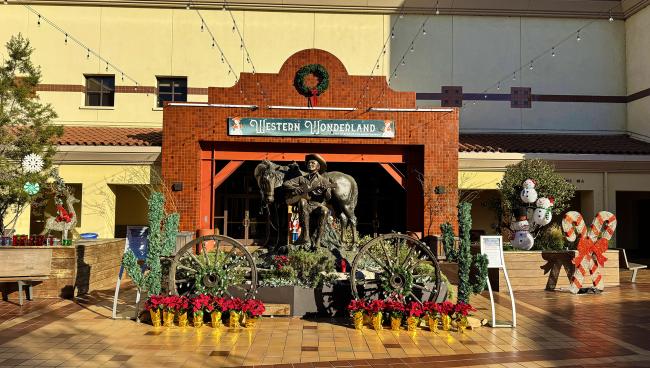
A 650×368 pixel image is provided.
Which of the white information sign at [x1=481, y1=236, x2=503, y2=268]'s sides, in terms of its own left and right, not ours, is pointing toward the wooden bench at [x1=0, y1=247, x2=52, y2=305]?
right

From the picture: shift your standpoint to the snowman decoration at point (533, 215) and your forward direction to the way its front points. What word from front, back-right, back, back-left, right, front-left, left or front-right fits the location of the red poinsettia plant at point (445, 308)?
front

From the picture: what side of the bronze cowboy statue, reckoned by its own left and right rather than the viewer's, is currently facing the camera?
front

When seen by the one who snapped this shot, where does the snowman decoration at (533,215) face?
facing the viewer

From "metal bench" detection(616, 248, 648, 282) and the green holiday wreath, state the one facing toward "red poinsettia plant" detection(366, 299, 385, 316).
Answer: the green holiday wreath

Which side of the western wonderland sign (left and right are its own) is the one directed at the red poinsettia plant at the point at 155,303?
front

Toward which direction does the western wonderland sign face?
toward the camera

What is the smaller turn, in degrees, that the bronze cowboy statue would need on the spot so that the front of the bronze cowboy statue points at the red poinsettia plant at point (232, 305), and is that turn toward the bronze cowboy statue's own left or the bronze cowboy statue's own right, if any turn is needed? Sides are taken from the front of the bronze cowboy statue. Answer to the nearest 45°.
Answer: approximately 45° to the bronze cowboy statue's own right

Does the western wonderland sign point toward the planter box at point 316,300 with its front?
yes

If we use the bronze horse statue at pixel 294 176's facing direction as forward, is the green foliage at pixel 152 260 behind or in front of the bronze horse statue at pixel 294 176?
in front

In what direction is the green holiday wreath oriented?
toward the camera
